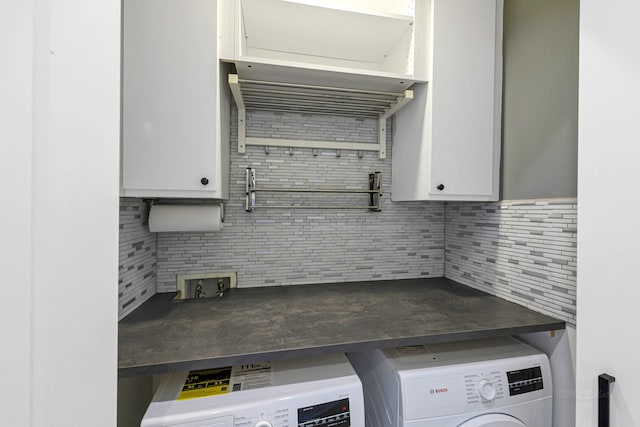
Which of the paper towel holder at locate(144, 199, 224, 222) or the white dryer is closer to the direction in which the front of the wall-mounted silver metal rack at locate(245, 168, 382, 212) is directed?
the white dryer

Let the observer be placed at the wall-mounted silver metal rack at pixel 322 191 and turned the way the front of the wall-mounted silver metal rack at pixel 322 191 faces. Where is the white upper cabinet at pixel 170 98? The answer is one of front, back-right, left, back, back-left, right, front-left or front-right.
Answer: front-right

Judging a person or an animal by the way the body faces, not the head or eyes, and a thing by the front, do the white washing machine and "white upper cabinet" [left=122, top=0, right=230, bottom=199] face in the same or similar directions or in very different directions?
same or similar directions

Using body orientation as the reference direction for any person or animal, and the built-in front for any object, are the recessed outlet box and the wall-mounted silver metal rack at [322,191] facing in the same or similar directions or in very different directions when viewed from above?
same or similar directions

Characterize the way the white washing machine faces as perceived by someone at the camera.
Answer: facing the viewer

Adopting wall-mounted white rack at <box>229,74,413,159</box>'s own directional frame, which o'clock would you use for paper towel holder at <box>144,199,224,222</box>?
The paper towel holder is roughly at 3 o'clock from the wall-mounted white rack.

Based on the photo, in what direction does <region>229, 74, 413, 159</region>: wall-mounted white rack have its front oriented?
toward the camera

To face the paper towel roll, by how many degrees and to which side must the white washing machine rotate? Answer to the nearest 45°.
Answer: approximately 135° to its right

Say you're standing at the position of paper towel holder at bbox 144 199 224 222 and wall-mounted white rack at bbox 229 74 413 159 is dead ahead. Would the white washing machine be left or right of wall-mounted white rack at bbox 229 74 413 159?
right

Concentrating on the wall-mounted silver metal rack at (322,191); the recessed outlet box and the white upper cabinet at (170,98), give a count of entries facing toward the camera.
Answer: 3

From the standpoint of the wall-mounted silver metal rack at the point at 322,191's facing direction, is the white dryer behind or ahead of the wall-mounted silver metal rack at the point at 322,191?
ahead

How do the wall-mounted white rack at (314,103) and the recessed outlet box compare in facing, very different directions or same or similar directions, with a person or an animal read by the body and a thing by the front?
same or similar directions
